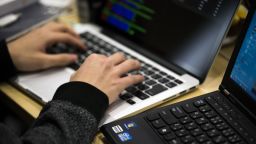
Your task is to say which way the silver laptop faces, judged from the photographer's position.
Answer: facing the viewer and to the left of the viewer

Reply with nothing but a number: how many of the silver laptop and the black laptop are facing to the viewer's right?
0

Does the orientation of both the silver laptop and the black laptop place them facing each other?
no

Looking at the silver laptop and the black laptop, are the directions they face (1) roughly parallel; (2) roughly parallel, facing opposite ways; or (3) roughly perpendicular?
roughly parallel

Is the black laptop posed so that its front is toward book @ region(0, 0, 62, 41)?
no
